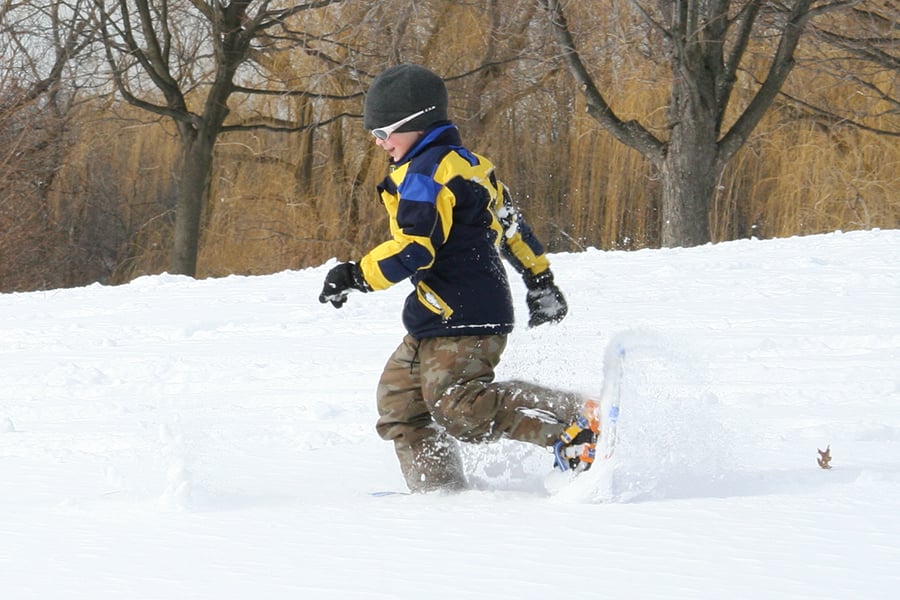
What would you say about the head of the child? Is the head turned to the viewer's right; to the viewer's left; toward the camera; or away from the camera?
to the viewer's left

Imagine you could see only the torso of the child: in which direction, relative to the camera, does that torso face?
to the viewer's left

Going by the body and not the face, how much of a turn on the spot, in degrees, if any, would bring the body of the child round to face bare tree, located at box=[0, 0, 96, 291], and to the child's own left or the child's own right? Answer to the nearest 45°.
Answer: approximately 45° to the child's own right

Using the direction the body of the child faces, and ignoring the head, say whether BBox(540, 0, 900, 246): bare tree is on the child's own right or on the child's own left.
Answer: on the child's own right

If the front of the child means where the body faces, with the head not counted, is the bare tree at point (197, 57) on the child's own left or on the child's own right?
on the child's own right
